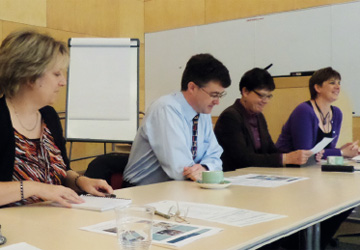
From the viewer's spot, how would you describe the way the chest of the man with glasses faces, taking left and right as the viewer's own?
facing the viewer and to the right of the viewer

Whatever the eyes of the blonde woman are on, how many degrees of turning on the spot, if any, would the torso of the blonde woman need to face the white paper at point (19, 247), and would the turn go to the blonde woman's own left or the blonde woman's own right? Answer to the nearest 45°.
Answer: approximately 45° to the blonde woman's own right

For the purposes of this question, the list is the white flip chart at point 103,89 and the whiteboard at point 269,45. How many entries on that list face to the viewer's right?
0

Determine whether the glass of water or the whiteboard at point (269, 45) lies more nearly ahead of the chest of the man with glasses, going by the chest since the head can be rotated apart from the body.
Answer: the glass of water

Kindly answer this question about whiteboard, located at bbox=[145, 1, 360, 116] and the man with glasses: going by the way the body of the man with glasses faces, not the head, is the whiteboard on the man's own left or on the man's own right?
on the man's own left

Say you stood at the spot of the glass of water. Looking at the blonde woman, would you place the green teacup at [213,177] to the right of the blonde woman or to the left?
right

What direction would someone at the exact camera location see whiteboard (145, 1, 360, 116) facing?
facing the viewer and to the left of the viewer

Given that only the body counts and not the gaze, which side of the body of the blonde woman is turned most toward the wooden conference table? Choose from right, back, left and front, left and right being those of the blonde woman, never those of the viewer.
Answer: front

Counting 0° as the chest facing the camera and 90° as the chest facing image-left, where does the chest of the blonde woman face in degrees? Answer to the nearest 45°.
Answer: approximately 315°

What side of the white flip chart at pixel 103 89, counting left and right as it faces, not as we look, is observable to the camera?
front

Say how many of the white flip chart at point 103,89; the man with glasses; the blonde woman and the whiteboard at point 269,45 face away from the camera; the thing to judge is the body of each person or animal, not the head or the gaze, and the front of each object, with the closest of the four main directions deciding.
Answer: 0

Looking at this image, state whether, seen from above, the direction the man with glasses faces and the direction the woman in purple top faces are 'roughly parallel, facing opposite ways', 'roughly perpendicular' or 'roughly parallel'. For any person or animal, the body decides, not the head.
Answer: roughly parallel
